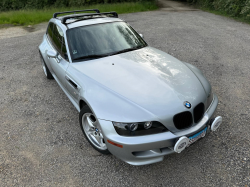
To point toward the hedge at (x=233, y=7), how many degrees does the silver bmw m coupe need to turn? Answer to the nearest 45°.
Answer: approximately 90° to its left

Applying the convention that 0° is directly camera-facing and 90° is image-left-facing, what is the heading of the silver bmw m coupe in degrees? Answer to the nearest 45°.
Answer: approximately 315°

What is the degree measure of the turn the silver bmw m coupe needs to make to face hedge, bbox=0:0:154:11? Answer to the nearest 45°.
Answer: approximately 180°
